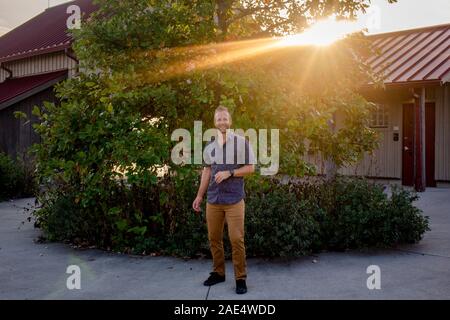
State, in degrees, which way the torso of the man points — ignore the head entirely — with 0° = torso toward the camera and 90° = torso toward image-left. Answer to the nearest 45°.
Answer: approximately 0°

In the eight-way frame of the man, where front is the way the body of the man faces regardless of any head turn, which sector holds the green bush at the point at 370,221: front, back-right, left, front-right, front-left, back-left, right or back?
back-left

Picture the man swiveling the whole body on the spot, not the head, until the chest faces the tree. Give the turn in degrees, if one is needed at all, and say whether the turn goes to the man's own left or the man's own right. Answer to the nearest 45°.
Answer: approximately 180°

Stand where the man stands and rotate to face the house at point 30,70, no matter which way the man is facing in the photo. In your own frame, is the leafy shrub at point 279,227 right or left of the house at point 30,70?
right

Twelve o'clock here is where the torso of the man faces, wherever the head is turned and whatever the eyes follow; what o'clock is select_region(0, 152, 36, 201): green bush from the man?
The green bush is roughly at 5 o'clock from the man.

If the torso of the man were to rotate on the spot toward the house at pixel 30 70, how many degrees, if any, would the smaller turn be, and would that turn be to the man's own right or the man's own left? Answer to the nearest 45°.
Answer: approximately 135° to the man's own right

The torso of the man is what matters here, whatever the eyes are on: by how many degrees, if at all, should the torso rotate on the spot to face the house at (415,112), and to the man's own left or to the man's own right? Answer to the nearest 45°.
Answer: approximately 135° to the man's own left

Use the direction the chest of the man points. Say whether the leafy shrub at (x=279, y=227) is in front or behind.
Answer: behind
